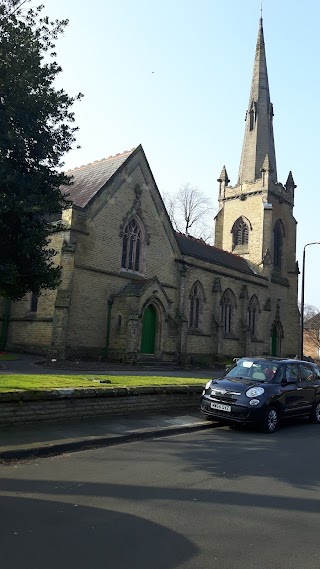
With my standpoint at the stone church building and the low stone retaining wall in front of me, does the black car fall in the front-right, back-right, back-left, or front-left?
front-left

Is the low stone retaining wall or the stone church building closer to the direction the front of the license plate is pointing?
the low stone retaining wall

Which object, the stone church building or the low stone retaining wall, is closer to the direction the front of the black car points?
the low stone retaining wall

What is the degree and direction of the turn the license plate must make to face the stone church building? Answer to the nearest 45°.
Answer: approximately 135° to its right

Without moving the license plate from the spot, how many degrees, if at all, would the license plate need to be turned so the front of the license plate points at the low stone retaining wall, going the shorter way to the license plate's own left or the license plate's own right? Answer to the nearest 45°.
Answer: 0° — it already faces it

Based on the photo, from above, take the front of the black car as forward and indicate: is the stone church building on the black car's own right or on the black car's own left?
on the black car's own right

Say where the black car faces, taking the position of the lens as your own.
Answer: facing the viewer and to the left of the viewer

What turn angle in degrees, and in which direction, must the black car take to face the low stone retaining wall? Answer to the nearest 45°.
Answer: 0° — it already faces it

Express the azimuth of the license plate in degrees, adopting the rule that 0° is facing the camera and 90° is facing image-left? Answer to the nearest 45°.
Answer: approximately 45°
